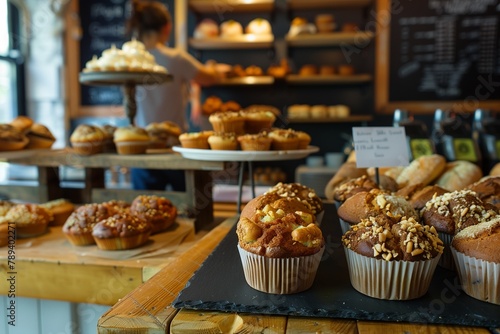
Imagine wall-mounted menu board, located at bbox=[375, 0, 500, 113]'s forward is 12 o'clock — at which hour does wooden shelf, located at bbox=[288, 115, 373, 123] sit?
The wooden shelf is roughly at 2 o'clock from the wall-mounted menu board.

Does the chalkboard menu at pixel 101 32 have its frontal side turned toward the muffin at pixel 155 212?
yes

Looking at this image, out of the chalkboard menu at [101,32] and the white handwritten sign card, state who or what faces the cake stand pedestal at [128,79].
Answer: the chalkboard menu

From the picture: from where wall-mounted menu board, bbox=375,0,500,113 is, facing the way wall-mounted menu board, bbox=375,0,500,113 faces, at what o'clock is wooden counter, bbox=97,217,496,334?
The wooden counter is roughly at 12 o'clock from the wall-mounted menu board.

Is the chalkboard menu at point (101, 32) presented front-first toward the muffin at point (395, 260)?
yes

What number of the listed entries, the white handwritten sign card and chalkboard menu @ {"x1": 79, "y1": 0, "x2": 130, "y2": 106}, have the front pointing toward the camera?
2

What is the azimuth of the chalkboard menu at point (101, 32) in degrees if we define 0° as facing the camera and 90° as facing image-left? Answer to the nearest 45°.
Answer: approximately 0°
